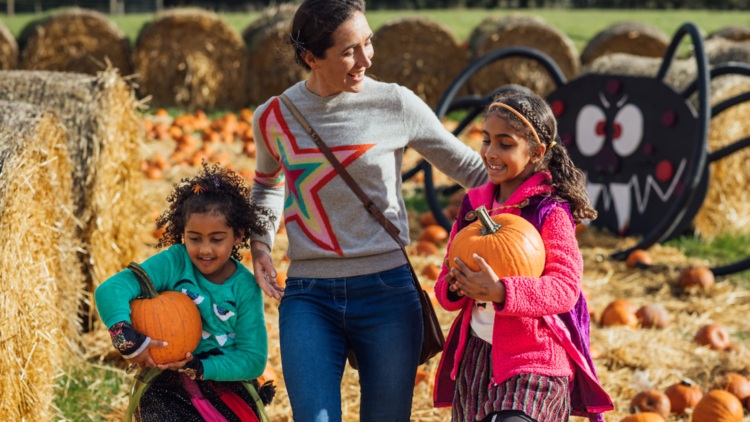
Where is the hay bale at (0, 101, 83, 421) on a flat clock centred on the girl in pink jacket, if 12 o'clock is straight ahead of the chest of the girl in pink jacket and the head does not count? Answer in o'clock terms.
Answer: The hay bale is roughly at 2 o'clock from the girl in pink jacket.

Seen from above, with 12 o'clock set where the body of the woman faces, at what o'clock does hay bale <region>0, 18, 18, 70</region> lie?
The hay bale is roughly at 5 o'clock from the woman.

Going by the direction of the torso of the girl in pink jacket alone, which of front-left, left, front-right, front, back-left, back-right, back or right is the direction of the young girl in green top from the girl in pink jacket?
front-right

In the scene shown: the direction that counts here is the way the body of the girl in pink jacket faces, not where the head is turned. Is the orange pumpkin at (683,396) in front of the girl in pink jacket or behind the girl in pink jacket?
behind

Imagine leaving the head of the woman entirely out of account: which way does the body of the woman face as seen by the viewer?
toward the camera

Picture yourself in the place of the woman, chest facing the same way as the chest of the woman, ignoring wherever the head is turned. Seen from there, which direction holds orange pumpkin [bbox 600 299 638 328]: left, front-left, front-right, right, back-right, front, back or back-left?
back-left

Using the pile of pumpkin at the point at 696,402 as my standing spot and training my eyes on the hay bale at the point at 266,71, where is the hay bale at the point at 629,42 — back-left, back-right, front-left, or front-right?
front-right

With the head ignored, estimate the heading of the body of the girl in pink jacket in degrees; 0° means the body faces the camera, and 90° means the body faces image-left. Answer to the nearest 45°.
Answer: approximately 45°

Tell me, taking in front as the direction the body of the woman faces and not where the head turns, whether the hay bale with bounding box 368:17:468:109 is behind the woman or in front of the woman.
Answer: behind

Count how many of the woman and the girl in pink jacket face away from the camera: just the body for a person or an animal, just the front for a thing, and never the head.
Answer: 0

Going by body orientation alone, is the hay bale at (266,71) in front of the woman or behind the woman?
behind

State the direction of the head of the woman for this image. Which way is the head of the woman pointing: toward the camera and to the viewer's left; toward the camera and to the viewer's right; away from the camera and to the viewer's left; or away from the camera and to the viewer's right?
toward the camera and to the viewer's right

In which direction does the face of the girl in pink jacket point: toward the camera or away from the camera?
toward the camera
